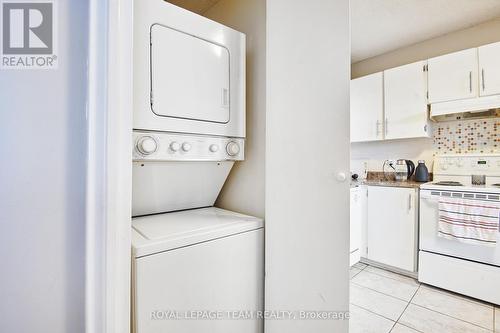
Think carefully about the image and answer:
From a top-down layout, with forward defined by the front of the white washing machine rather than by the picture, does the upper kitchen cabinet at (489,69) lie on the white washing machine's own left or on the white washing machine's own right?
on the white washing machine's own left

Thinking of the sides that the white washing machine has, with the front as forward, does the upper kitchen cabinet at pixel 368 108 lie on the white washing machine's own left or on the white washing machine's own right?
on the white washing machine's own left

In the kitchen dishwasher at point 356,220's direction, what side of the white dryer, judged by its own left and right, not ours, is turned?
left
